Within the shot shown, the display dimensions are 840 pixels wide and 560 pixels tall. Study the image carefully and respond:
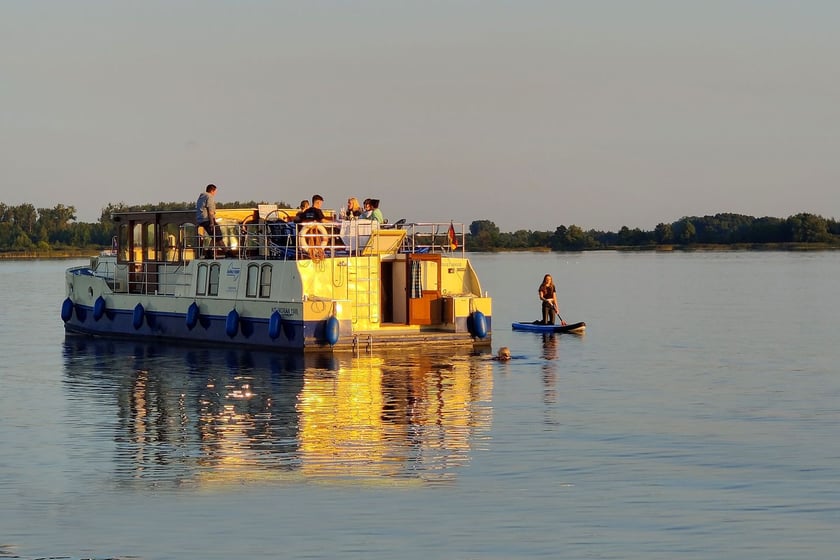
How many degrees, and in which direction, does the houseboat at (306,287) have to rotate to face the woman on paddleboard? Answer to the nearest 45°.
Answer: approximately 90° to its right

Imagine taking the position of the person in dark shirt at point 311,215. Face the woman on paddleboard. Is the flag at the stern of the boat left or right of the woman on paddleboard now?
right

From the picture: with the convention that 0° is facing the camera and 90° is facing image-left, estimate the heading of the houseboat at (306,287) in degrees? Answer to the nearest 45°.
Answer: approximately 135°
